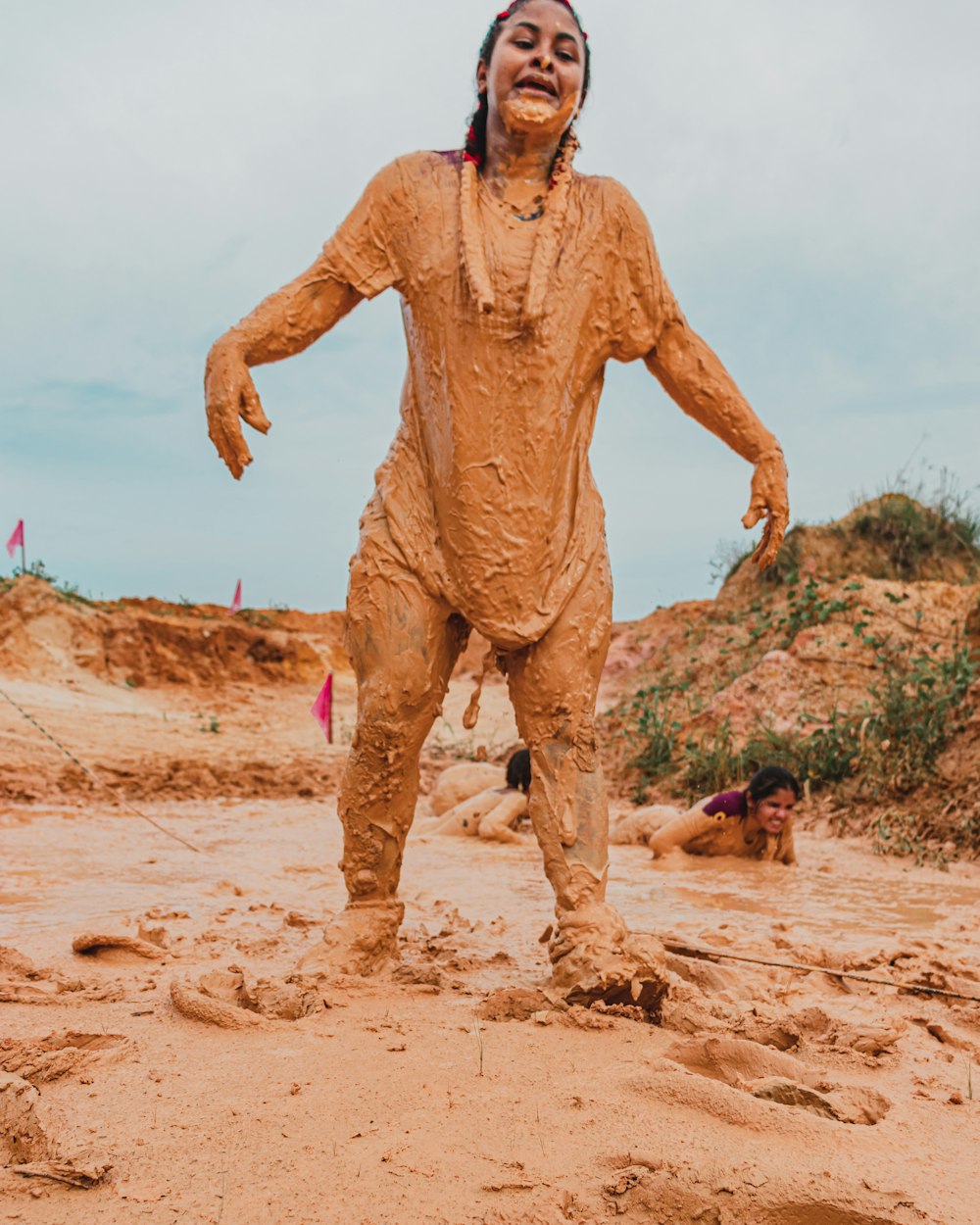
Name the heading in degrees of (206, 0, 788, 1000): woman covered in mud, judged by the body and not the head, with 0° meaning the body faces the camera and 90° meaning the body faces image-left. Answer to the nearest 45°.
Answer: approximately 0°

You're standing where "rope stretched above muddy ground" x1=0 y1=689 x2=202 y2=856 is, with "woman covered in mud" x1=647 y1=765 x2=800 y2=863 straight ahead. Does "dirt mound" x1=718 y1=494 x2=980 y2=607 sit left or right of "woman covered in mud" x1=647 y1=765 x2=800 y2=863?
left

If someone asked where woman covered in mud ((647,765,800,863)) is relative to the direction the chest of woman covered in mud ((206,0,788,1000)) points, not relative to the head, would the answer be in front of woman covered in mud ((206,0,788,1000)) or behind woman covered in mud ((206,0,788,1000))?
behind

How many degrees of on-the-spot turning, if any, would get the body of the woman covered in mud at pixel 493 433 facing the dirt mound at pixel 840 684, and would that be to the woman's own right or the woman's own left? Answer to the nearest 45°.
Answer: approximately 135° to the woman's own left

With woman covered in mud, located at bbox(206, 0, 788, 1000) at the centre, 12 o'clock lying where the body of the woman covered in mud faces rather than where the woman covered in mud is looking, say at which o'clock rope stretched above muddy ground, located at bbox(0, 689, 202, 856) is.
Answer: The rope stretched above muddy ground is roughly at 5 o'clock from the woman covered in mud.

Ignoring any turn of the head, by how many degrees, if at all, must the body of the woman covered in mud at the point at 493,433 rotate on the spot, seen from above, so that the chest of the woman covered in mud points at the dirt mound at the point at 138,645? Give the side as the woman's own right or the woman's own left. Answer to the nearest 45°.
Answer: approximately 180°

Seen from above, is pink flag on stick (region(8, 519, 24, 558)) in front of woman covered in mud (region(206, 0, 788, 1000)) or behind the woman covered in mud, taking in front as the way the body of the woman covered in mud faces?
behind

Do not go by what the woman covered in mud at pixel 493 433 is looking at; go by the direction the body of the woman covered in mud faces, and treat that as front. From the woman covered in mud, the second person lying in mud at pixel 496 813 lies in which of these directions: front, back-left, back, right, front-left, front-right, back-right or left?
back
